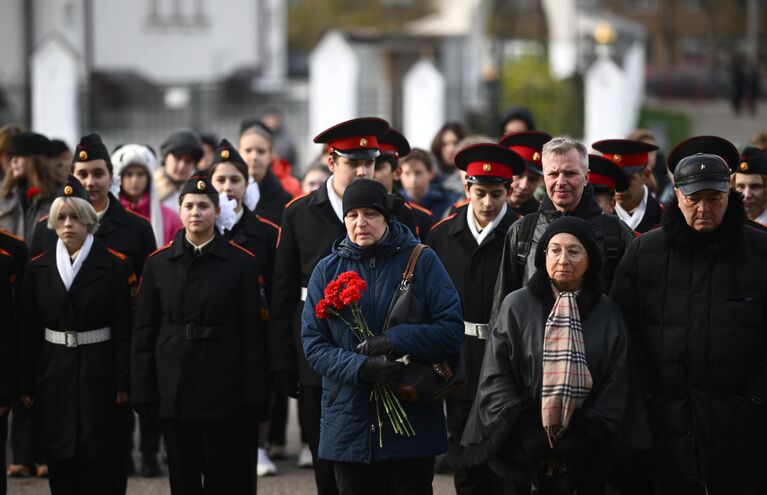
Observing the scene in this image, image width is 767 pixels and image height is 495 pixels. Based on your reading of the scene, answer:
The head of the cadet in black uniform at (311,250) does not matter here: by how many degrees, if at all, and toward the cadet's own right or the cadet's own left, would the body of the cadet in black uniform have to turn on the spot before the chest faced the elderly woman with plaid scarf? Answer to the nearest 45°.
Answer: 0° — they already face them

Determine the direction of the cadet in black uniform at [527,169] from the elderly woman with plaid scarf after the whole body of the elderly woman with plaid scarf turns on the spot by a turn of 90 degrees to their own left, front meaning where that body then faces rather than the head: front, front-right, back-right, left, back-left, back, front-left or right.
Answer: left

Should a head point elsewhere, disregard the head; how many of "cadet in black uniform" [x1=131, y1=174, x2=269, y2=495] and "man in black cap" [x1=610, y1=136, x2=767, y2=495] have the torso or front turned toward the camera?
2

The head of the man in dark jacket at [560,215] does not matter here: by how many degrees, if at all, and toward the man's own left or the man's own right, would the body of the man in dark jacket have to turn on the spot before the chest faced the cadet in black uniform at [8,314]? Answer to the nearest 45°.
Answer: approximately 90° to the man's own right

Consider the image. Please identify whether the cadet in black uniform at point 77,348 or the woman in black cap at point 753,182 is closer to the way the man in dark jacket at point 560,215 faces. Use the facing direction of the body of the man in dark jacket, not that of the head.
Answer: the cadet in black uniform

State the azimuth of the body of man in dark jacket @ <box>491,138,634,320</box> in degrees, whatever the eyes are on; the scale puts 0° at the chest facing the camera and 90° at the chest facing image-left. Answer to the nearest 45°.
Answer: approximately 0°

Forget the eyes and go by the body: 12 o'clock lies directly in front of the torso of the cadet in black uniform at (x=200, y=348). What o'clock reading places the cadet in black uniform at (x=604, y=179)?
the cadet in black uniform at (x=604, y=179) is roughly at 9 o'clock from the cadet in black uniform at (x=200, y=348).

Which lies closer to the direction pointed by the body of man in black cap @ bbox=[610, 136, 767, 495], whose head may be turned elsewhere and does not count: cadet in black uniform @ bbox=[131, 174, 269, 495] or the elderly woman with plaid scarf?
the elderly woman with plaid scarf
